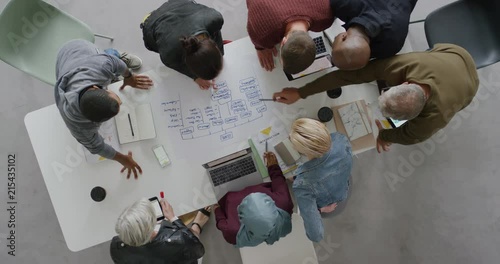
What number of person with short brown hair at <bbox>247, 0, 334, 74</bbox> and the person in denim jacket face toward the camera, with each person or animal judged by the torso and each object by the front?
1

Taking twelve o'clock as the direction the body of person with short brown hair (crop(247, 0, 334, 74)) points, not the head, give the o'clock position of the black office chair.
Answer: The black office chair is roughly at 8 o'clock from the person with short brown hair.

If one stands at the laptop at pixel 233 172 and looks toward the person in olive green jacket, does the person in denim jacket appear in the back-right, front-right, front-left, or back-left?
front-right

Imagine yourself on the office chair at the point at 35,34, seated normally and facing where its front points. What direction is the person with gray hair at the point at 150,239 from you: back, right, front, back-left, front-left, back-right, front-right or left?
front-right

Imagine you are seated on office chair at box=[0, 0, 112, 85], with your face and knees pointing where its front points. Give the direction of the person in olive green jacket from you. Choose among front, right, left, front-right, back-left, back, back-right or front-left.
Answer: front

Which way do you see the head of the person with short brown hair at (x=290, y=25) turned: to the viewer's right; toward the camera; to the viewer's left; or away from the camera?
toward the camera

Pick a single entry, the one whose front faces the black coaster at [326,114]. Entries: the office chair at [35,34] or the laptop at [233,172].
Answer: the office chair

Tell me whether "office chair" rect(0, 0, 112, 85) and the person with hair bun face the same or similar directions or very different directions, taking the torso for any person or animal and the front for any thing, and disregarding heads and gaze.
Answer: same or similar directions

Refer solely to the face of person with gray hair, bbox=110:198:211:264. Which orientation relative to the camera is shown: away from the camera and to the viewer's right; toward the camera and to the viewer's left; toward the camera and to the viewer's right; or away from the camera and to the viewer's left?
away from the camera and to the viewer's right

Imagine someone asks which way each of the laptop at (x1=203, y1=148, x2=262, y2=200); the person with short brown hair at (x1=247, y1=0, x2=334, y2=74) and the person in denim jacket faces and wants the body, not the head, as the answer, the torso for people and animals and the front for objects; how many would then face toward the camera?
2

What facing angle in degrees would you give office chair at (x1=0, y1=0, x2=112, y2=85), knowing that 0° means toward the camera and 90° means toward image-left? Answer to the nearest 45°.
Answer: approximately 315°

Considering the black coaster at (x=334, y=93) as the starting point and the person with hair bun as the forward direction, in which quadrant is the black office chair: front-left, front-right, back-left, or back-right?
back-right

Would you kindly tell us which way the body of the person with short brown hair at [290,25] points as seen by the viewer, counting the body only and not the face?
toward the camera

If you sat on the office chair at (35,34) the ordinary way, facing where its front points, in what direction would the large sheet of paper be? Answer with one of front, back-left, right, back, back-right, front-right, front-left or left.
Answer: front

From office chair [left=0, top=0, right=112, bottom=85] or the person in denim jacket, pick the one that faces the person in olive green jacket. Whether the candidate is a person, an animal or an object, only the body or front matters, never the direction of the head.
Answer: the office chair

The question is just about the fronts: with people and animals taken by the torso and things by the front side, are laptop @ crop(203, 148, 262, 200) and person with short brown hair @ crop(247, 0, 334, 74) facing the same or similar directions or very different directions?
same or similar directions

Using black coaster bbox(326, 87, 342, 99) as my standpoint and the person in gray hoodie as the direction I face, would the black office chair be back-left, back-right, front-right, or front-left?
back-right

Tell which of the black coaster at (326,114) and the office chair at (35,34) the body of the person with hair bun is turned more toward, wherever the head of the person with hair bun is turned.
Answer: the black coaster
